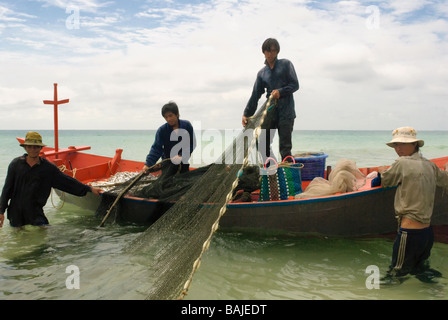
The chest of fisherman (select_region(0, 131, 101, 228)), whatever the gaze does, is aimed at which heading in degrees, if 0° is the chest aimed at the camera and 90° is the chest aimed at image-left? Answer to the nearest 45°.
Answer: approximately 0°

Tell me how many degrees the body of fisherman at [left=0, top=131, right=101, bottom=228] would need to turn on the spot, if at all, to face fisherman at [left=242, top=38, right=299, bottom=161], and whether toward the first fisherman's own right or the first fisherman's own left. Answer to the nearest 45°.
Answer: approximately 90° to the first fisherman's own left

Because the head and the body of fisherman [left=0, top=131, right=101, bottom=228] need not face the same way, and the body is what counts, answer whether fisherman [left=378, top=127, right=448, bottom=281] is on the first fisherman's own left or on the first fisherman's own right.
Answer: on the first fisherman's own left

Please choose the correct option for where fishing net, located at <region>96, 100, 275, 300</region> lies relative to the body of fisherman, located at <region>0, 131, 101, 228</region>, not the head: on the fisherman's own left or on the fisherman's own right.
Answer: on the fisherman's own left

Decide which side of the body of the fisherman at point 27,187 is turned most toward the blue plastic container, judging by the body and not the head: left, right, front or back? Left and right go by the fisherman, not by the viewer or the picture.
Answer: left

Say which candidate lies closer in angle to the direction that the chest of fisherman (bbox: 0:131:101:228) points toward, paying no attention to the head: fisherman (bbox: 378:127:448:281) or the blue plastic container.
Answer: the fisherman
